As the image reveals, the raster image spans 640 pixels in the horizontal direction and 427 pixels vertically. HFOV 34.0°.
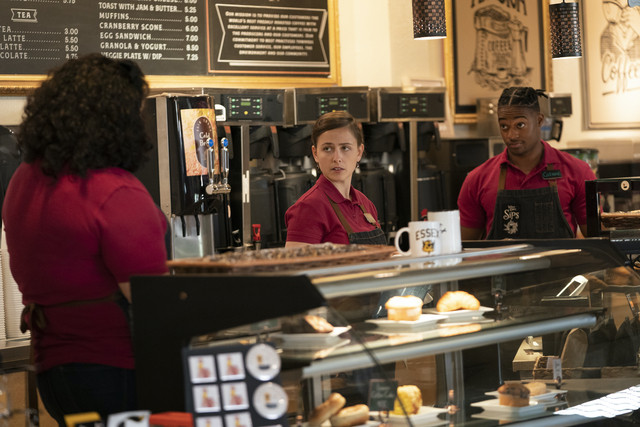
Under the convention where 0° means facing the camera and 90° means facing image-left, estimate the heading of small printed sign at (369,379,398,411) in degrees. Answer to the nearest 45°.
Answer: approximately 0°

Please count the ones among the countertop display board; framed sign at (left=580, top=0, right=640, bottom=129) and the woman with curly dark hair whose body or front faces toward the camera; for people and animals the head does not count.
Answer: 2

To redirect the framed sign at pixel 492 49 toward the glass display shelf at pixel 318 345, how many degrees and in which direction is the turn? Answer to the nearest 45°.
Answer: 0° — it already faces it

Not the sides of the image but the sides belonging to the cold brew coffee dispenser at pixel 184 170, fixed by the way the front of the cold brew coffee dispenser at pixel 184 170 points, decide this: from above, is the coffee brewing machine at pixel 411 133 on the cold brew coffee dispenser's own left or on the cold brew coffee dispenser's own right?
on the cold brew coffee dispenser's own left

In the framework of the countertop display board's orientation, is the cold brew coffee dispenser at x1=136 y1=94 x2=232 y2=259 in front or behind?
behind
